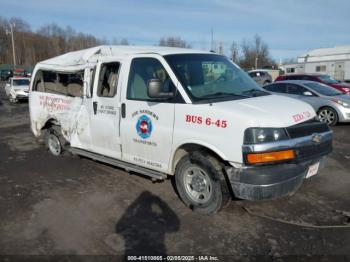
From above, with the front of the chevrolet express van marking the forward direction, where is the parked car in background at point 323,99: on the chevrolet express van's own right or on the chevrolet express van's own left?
on the chevrolet express van's own left

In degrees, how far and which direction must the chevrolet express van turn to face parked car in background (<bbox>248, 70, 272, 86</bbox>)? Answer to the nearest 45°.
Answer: approximately 135° to its left

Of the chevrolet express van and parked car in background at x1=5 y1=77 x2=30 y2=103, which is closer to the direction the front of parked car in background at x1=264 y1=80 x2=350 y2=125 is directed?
the chevrolet express van

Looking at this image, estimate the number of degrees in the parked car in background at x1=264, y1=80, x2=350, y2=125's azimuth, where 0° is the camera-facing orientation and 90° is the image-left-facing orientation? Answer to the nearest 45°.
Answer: approximately 315°

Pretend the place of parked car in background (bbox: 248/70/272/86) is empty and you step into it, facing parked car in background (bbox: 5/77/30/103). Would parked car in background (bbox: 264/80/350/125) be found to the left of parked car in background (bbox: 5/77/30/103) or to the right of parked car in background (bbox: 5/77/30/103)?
left

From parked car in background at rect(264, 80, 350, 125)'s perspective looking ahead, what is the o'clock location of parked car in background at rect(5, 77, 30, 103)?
parked car in background at rect(5, 77, 30, 103) is roughly at 5 o'clock from parked car in background at rect(264, 80, 350, 125).

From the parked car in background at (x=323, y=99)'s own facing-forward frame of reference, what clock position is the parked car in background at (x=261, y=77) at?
the parked car in background at (x=261, y=77) is roughly at 7 o'clock from the parked car in background at (x=323, y=99).

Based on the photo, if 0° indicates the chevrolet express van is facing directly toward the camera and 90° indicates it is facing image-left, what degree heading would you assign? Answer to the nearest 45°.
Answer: approximately 315°

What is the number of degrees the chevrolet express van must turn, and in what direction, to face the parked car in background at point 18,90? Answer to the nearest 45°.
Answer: approximately 180°
